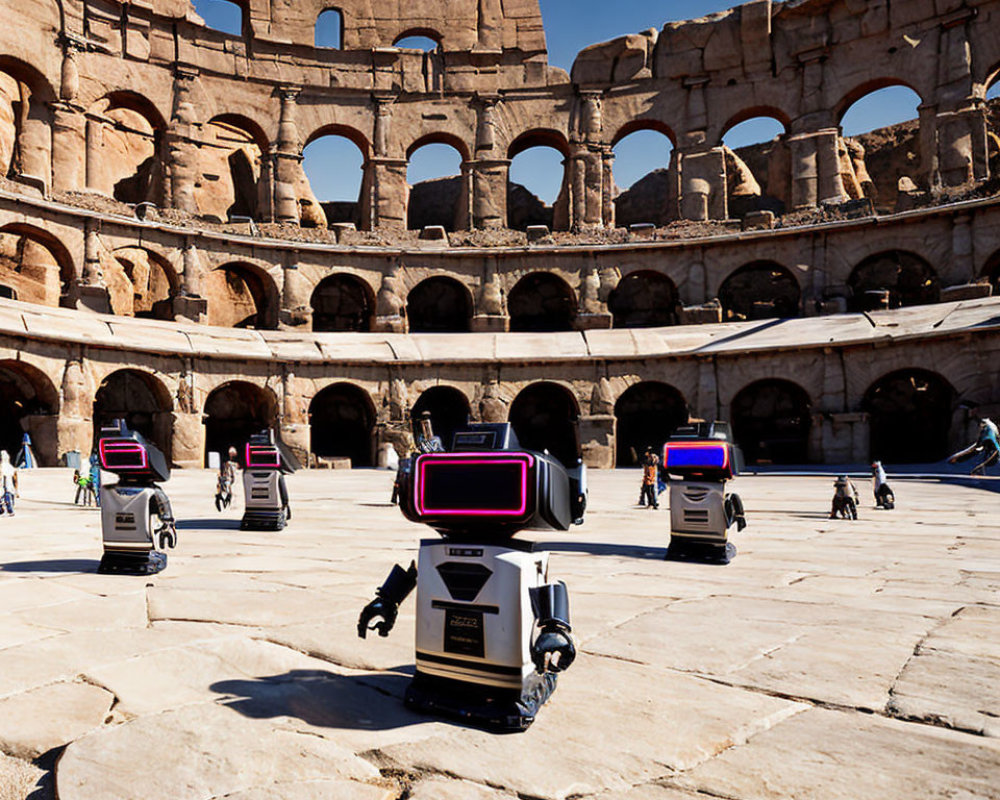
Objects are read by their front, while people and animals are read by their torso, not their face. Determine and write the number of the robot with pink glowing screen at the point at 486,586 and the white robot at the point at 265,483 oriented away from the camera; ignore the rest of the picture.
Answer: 0

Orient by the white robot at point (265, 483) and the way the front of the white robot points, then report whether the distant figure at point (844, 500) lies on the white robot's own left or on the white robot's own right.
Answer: on the white robot's own left

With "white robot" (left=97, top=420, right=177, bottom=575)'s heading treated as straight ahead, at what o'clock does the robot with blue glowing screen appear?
The robot with blue glowing screen is roughly at 8 o'clock from the white robot.

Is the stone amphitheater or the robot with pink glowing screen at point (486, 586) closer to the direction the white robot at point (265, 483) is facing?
the robot with pink glowing screen

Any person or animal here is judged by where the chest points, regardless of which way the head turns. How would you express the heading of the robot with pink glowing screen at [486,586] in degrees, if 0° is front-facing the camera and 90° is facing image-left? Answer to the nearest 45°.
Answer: approximately 45°

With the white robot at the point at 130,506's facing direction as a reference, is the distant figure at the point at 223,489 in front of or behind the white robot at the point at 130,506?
behind

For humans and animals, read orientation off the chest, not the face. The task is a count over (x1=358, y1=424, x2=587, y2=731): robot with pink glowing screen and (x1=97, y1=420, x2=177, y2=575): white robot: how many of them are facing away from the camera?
0

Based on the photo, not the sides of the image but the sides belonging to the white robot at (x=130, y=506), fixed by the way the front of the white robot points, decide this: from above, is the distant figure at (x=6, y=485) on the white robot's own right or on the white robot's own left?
on the white robot's own right

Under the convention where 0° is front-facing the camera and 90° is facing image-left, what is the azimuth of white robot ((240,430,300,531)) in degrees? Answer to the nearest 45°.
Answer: approximately 45°

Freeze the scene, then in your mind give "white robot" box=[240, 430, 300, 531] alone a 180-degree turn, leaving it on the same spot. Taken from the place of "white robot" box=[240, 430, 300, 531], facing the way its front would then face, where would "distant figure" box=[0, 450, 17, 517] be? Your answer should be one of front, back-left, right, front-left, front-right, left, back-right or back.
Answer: left
